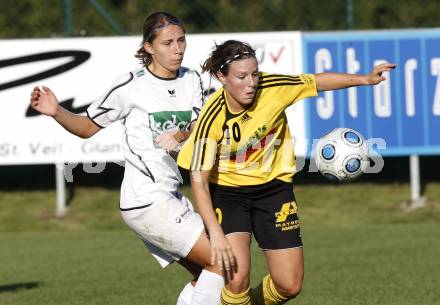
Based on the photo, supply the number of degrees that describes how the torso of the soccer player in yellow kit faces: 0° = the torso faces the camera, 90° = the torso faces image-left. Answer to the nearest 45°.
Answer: approximately 0°

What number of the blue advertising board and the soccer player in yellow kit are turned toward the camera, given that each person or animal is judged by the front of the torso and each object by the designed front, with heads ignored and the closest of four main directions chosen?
2

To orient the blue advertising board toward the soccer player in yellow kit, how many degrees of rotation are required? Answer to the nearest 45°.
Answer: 0° — it already faces them

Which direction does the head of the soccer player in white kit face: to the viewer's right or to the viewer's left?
to the viewer's right

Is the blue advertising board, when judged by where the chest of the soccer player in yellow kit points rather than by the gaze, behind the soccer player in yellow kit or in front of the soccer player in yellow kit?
behind

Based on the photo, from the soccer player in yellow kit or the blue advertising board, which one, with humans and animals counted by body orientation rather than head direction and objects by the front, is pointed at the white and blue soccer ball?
the blue advertising board

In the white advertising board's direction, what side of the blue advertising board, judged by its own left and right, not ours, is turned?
right

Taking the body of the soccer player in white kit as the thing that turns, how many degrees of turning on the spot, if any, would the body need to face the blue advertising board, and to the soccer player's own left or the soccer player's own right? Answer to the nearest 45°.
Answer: approximately 90° to the soccer player's own left

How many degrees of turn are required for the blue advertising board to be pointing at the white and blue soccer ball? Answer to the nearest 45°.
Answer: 0° — it already faces it
